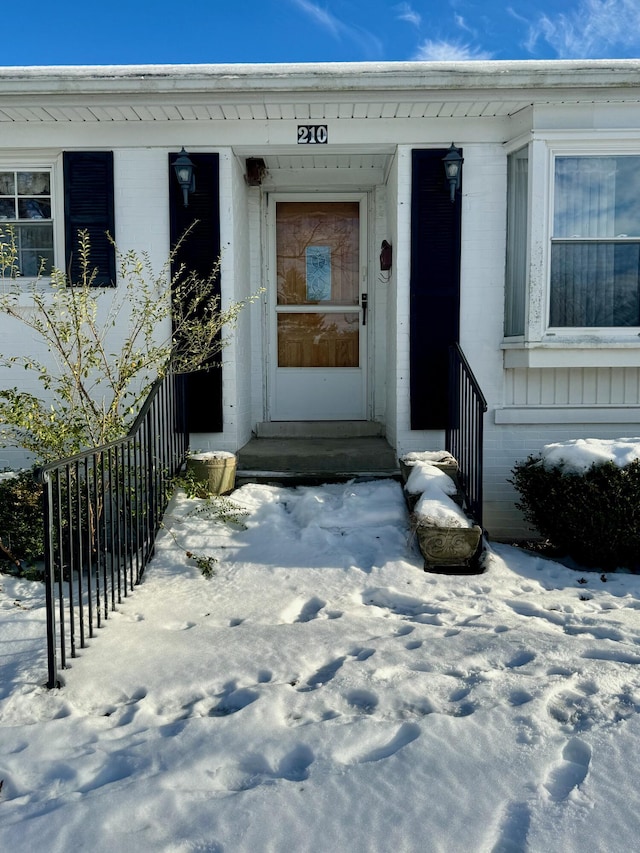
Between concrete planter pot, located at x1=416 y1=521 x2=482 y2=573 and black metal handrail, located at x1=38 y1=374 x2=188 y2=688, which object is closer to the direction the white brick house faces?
the concrete planter pot

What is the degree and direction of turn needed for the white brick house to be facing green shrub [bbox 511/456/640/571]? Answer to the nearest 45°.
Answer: approximately 45° to its left

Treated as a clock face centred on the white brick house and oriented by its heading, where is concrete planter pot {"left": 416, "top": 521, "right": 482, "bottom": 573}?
The concrete planter pot is roughly at 12 o'clock from the white brick house.

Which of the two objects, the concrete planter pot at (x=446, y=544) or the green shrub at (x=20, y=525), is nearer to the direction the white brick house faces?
the concrete planter pot

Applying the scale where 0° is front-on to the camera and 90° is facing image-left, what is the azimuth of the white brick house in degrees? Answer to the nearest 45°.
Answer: approximately 0°

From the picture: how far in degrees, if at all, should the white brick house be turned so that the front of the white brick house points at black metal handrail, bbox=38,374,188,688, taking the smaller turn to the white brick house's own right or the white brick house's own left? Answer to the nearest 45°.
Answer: approximately 45° to the white brick house's own right
